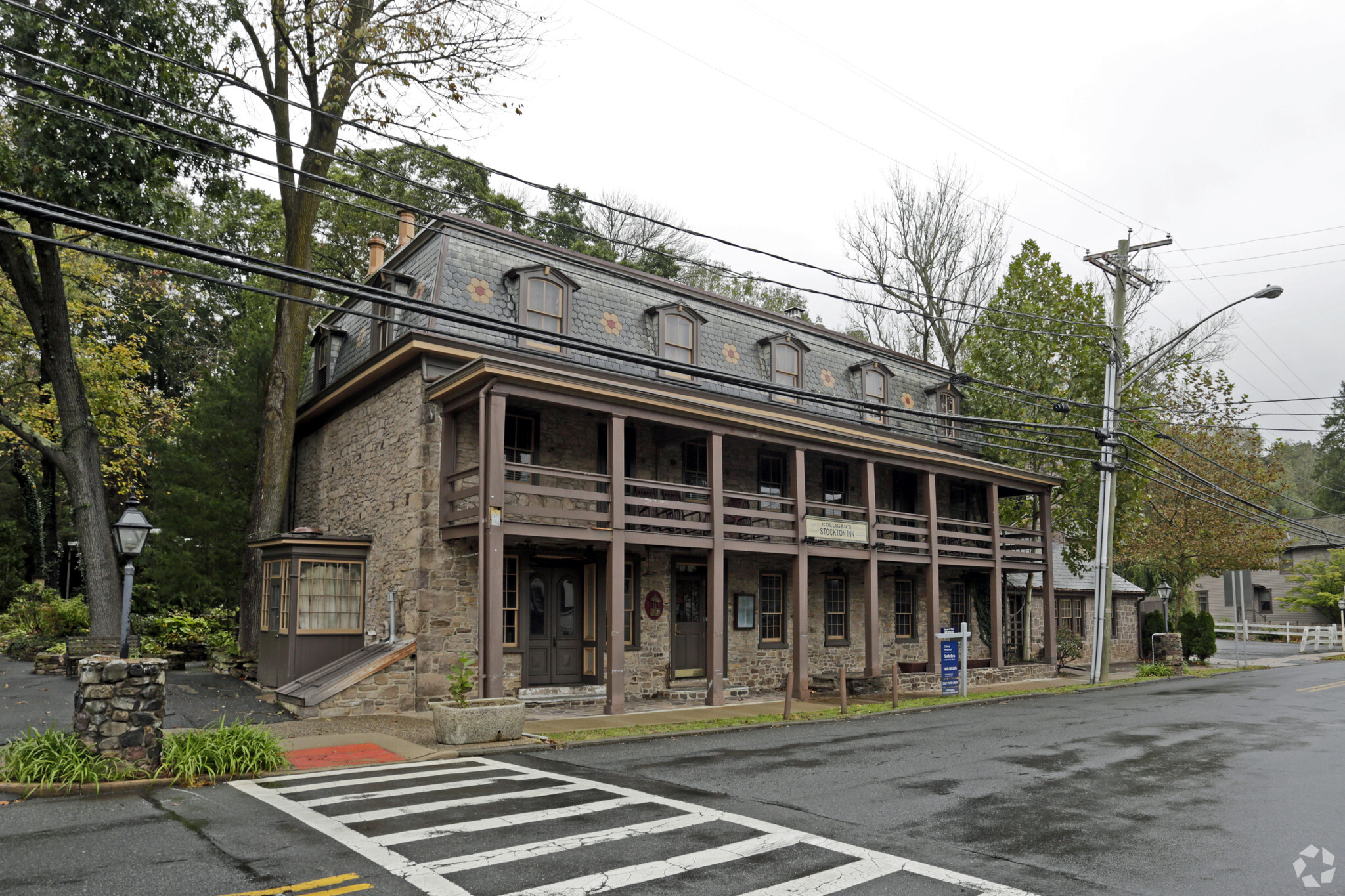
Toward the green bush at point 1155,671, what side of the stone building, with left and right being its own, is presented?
left

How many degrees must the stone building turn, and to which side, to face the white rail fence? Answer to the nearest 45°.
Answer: approximately 90° to its left

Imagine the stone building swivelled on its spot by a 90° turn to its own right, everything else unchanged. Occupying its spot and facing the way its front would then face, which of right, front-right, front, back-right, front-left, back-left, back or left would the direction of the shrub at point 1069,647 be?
back

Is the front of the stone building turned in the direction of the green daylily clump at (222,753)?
no

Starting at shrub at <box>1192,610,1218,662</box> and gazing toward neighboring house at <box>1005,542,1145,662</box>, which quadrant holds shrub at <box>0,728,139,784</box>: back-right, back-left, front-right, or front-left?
front-left

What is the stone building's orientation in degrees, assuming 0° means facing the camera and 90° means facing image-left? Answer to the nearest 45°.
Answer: approximately 315°

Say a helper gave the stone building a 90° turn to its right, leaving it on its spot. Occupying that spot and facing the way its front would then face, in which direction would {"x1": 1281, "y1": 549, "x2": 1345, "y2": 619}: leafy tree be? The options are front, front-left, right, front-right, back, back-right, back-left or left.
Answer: back

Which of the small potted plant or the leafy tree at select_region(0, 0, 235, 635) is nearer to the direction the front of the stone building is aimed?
the small potted plant

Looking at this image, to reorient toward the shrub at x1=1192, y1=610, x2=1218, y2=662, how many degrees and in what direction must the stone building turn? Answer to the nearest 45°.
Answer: approximately 90° to its left

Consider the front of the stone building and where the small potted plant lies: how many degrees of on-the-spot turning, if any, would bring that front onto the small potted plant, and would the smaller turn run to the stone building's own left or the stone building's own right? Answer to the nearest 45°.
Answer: approximately 45° to the stone building's own right

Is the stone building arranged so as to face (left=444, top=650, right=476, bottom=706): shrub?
no

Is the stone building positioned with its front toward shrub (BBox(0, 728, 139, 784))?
no
